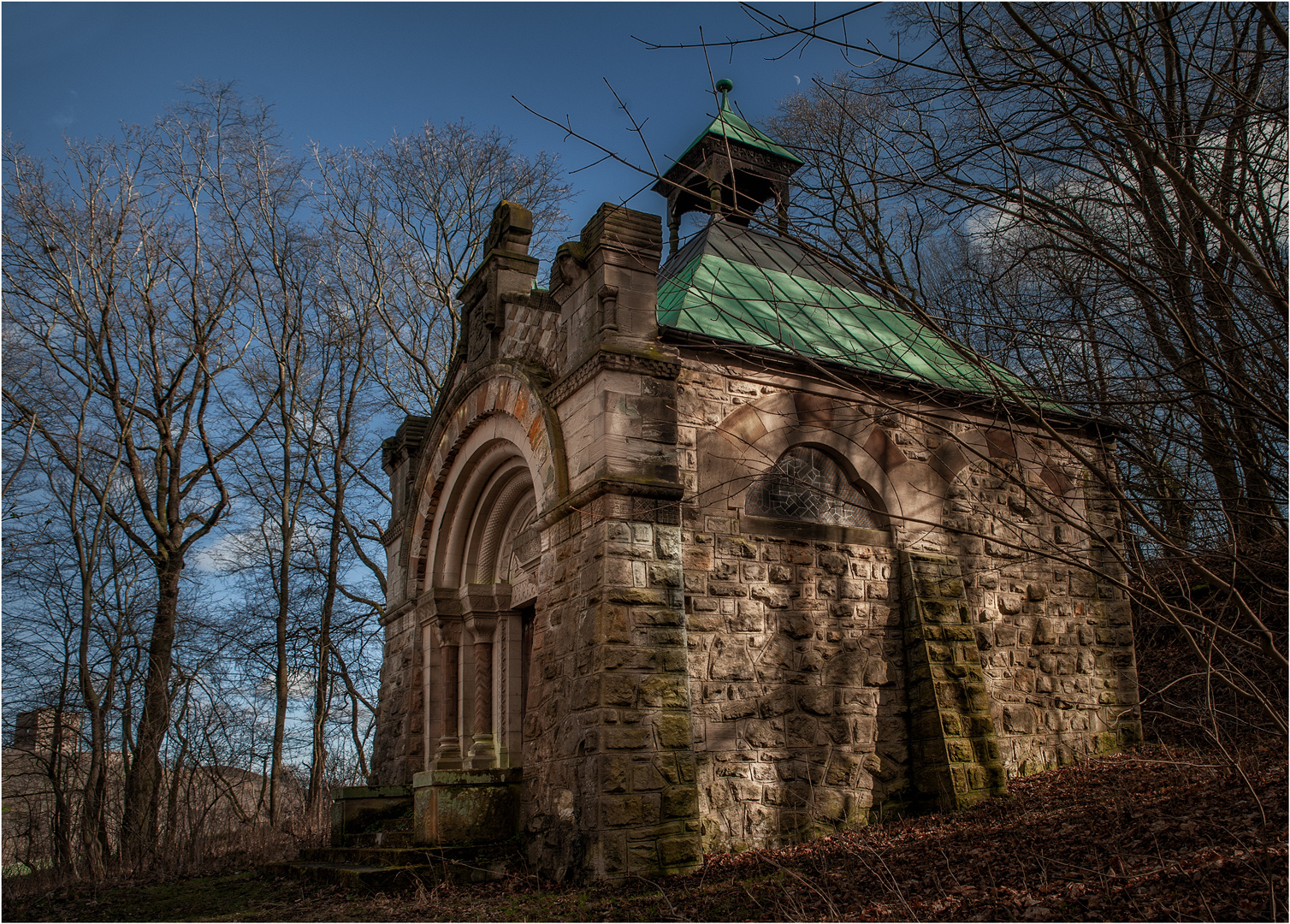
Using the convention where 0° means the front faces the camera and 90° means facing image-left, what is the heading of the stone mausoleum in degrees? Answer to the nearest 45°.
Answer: approximately 45°
